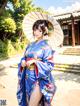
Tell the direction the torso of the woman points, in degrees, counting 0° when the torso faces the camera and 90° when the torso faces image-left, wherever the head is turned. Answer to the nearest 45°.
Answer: approximately 45°
